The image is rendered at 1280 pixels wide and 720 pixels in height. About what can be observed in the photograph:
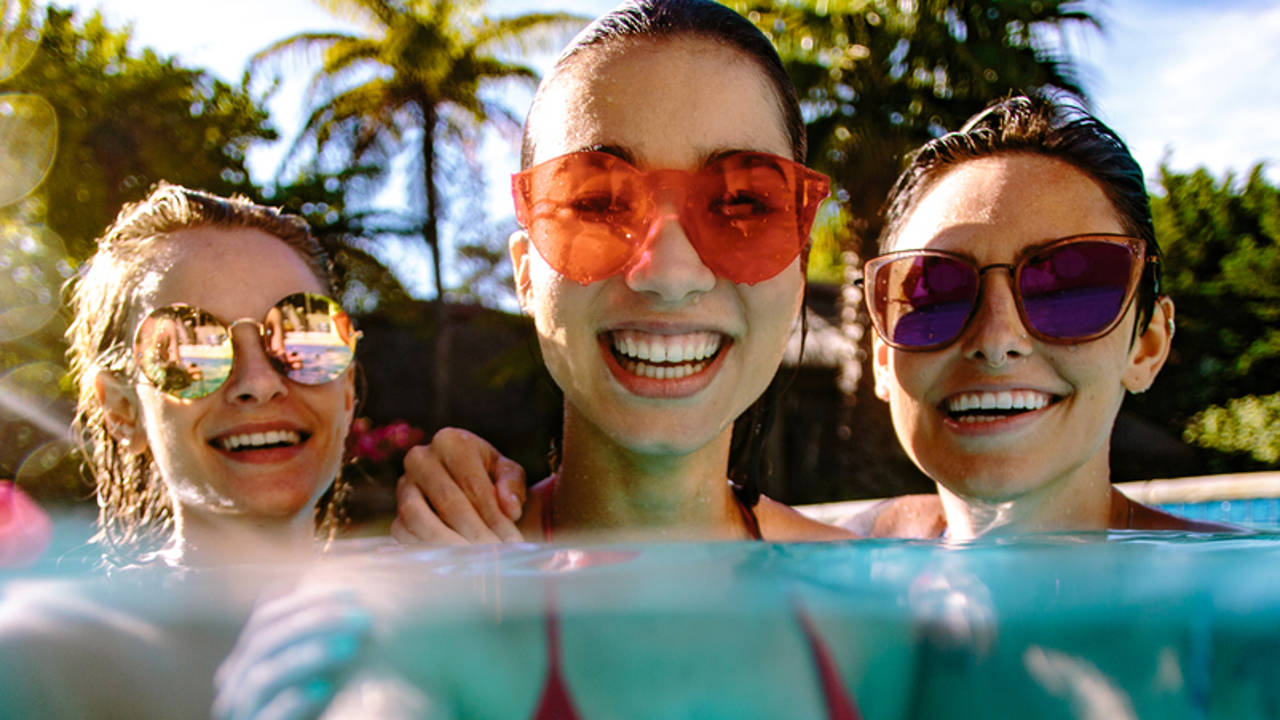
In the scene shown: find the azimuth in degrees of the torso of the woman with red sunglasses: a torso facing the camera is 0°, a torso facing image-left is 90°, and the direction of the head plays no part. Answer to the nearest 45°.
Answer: approximately 0°

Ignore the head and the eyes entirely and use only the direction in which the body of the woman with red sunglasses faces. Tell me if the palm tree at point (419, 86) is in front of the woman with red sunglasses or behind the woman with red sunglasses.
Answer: behind
